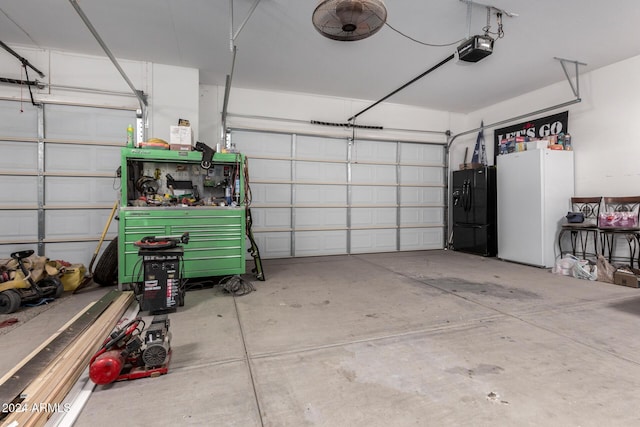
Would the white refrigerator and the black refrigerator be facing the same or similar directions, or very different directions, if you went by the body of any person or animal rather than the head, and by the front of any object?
same or similar directions

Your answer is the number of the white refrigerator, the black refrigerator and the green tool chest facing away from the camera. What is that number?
0

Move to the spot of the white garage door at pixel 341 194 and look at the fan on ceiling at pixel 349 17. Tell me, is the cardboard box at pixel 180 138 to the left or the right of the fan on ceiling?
right

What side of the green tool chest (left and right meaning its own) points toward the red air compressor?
front

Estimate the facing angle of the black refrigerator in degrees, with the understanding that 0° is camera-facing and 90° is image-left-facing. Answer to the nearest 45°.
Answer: approximately 45°

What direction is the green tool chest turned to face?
toward the camera

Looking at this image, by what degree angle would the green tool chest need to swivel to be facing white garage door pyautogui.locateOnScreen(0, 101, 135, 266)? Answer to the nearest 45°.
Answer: approximately 135° to its right

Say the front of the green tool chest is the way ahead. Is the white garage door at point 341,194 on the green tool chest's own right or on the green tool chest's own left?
on the green tool chest's own left

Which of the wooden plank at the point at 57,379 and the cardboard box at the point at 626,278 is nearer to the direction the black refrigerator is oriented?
the wooden plank

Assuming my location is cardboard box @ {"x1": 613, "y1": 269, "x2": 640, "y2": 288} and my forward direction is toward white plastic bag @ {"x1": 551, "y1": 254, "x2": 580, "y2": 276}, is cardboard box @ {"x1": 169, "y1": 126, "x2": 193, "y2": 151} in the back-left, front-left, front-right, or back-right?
front-left
